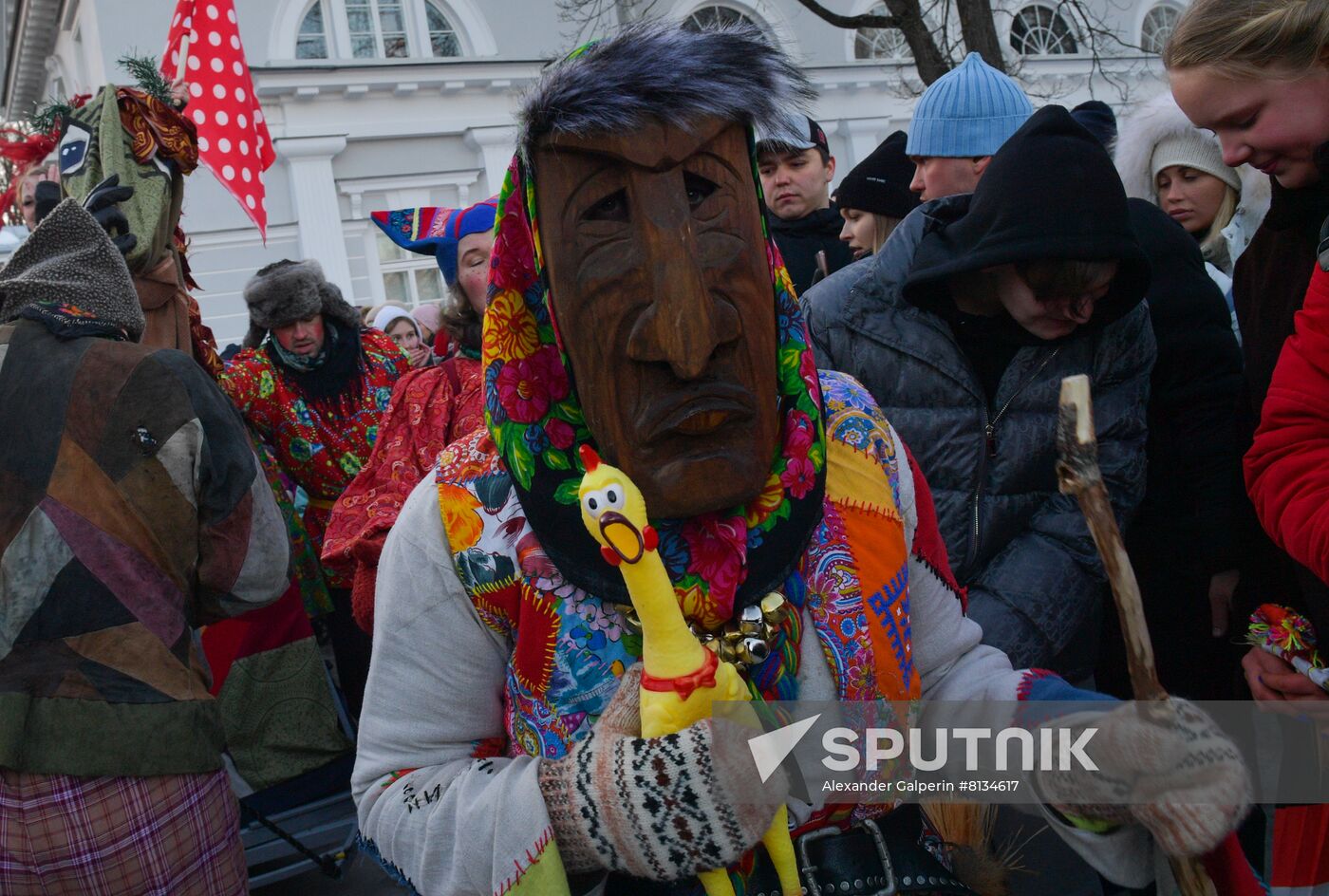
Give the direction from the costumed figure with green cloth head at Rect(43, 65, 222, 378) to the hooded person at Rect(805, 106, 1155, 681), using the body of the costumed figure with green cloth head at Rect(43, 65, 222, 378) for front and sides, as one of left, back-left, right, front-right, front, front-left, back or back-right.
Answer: left

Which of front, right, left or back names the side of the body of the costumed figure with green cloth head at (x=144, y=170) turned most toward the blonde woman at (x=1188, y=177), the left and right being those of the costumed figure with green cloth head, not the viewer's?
left

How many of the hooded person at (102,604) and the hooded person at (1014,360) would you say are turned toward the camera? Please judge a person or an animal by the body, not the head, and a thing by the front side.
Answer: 1

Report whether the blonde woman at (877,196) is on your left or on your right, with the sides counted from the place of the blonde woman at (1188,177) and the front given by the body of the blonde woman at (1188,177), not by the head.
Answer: on your right

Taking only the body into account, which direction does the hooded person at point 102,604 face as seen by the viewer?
away from the camera

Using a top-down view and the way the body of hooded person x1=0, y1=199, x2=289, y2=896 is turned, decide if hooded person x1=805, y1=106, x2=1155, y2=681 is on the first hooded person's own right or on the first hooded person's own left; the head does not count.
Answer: on the first hooded person's own right

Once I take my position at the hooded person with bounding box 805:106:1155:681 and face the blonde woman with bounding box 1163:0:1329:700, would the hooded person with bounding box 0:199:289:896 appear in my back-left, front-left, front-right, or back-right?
back-right

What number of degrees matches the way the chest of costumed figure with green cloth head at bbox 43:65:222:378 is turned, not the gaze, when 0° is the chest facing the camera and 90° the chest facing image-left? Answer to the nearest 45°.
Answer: approximately 45°
